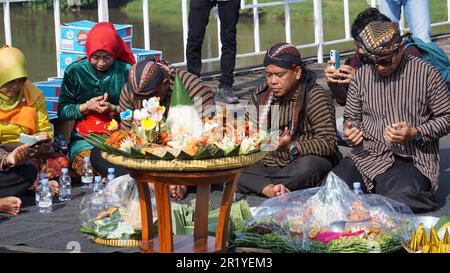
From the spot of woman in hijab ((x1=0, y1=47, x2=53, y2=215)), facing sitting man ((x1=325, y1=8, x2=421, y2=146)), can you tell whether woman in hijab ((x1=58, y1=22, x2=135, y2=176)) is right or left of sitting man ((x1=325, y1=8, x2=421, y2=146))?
left

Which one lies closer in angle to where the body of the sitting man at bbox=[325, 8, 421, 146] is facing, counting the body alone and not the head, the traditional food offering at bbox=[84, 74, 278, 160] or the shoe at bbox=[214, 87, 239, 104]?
the traditional food offering

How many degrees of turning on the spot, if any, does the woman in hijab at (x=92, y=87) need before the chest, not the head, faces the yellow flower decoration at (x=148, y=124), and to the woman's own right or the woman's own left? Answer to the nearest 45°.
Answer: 0° — they already face it

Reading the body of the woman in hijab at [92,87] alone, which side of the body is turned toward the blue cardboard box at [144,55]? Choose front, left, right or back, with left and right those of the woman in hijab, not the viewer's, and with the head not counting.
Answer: back

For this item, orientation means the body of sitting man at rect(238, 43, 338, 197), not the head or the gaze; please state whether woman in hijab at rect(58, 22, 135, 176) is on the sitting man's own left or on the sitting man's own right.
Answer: on the sitting man's own right

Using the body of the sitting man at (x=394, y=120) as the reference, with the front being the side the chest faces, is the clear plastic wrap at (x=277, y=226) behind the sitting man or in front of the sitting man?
in front

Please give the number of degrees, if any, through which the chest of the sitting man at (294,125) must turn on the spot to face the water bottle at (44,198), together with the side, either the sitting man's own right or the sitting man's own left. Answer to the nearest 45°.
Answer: approximately 45° to the sitting man's own right

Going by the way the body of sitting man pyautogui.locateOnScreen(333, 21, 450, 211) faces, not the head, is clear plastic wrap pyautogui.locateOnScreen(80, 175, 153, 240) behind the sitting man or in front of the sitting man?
in front

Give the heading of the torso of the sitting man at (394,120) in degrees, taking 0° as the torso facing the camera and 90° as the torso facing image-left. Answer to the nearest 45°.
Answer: approximately 45°

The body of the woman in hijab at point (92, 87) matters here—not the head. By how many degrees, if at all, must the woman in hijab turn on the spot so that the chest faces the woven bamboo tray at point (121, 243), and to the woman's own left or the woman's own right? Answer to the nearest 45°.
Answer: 0° — they already face it
